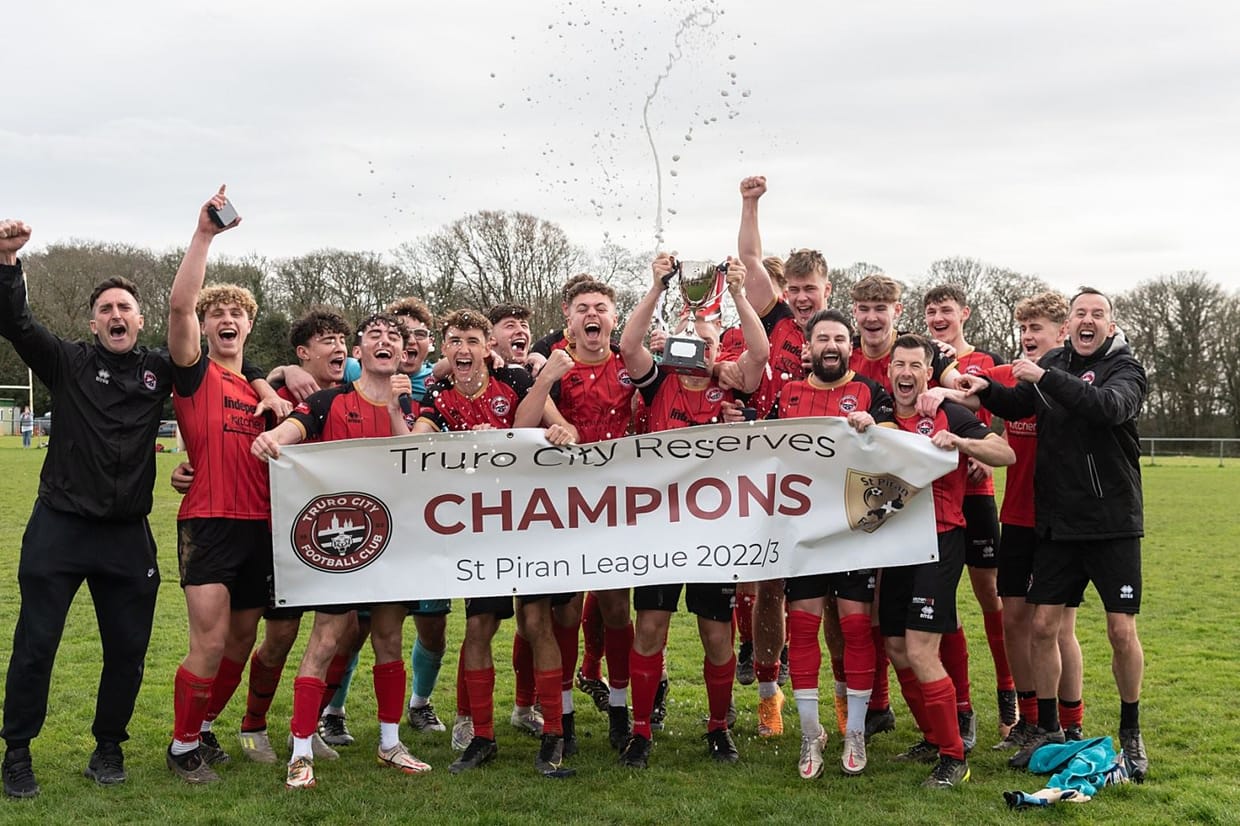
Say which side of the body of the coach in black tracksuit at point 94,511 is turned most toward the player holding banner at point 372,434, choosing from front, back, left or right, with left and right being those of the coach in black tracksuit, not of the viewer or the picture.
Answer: left

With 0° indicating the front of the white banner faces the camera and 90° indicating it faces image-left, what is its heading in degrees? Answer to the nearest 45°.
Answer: approximately 0°

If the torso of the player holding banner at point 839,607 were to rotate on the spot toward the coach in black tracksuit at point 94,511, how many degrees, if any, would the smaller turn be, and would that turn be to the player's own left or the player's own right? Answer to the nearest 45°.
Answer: approximately 90° to the player's own right

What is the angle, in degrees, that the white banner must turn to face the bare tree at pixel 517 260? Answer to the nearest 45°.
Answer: approximately 180°

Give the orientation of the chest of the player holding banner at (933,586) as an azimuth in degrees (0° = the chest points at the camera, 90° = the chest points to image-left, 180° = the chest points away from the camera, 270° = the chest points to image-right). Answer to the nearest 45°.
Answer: approximately 45°

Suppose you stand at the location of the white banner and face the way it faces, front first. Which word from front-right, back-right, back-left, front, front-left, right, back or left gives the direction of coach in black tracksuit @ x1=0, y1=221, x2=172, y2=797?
right
